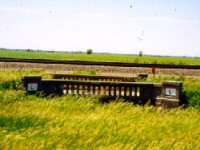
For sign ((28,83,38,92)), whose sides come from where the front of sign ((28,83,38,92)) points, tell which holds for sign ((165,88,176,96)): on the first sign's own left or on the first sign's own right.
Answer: on the first sign's own left

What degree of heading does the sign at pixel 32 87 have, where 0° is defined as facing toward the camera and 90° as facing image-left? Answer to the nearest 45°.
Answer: approximately 0°

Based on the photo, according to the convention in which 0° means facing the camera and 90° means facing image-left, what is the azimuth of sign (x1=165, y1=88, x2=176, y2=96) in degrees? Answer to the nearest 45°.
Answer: approximately 0°

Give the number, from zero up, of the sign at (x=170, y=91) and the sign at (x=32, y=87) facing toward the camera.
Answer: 2

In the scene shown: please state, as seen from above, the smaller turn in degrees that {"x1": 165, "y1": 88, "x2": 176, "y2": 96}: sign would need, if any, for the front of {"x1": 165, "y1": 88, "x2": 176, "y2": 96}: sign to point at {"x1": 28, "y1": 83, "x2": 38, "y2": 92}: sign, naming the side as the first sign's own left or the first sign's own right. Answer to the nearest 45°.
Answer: approximately 90° to the first sign's own right
